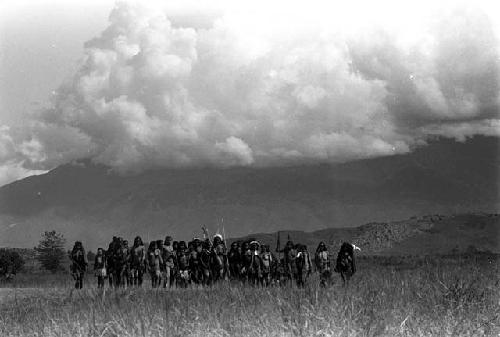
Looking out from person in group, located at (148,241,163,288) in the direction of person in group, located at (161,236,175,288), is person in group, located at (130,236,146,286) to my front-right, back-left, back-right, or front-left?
back-left

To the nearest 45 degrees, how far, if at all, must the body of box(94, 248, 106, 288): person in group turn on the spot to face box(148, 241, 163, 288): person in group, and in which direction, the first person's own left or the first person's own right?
approximately 90° to the first person's own left

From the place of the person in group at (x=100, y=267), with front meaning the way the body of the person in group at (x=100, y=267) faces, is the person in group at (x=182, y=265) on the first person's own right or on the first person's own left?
on the first person's own left

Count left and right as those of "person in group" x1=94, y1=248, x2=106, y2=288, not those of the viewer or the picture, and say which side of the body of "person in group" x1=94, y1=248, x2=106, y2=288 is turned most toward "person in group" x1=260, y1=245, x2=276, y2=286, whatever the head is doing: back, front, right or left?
left

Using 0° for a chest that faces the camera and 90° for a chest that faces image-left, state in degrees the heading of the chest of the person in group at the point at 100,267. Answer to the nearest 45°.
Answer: approximately 0°
